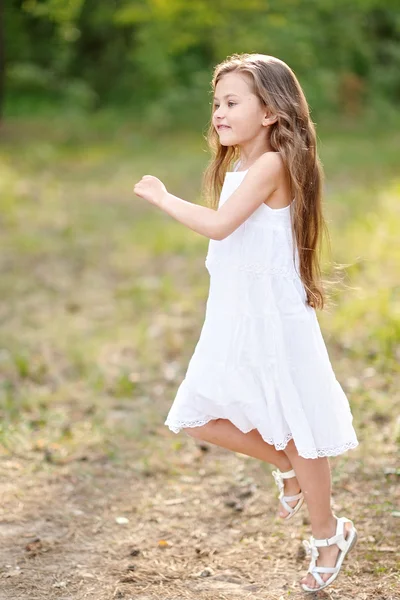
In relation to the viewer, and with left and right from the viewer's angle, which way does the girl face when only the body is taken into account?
facing to the left of the viewer
